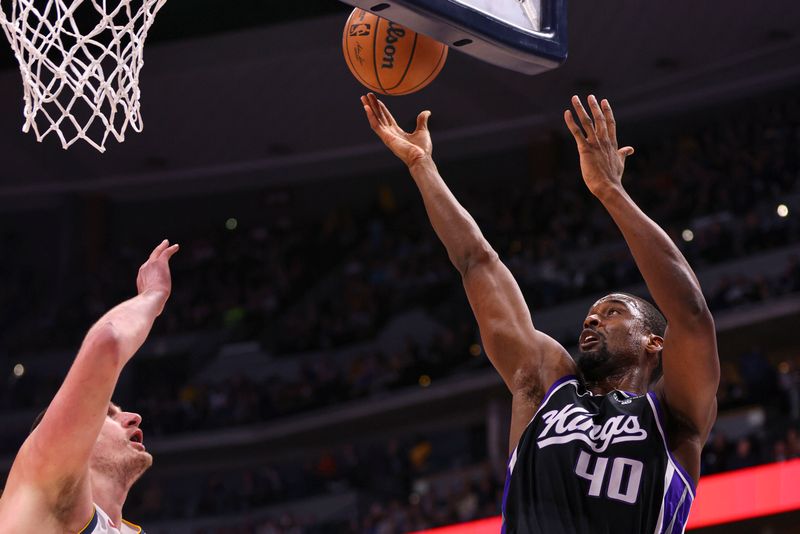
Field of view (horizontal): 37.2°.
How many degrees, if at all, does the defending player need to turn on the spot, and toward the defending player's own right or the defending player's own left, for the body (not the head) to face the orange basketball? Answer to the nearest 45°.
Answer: approximately 45° to the defending player's own left

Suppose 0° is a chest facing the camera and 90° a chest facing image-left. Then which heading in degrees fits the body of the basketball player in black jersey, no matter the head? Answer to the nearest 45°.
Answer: approximately 45°

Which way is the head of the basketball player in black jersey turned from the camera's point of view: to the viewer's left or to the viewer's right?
to the viewer's left

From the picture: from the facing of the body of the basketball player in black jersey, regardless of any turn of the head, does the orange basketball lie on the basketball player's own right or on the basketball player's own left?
on the basketball player's own right

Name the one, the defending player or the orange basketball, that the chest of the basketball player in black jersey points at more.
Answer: the defending player

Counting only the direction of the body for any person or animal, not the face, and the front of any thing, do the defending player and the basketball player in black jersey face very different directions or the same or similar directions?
very different directions

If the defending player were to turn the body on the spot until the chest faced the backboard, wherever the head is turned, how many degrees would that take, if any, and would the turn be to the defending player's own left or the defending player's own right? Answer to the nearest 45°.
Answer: approximately 45° to the defending player's own left

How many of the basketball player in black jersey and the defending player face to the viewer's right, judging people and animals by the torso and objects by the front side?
1

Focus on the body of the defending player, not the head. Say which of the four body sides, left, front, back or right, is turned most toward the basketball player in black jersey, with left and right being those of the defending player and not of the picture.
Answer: front

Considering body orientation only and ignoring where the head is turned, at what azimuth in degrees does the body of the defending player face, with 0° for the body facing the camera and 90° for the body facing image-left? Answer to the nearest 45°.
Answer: approximately 270°

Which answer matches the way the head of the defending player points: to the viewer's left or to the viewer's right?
to the viewer's right

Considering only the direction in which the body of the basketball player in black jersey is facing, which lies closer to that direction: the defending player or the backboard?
the defending player
